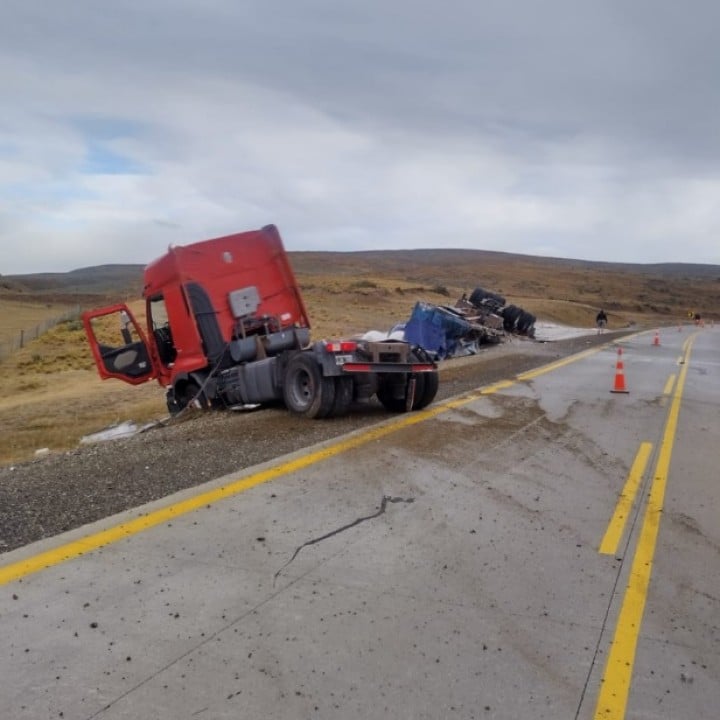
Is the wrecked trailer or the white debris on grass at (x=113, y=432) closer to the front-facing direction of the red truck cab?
the white debris on grass

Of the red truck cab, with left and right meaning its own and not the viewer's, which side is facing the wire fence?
front

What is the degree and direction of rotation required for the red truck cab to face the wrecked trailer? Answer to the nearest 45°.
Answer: approximately 90° to its right

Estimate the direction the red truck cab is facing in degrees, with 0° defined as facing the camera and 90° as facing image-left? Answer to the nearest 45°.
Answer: approximately 135°
